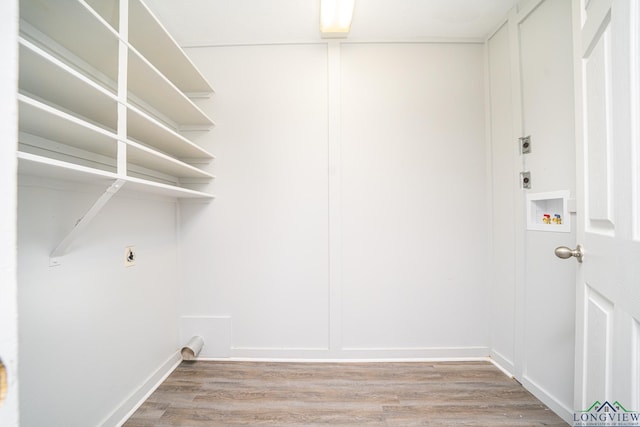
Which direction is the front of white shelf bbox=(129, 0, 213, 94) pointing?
to the viewer's right

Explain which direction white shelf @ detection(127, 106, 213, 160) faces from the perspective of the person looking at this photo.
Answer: facing to the right of the viewer

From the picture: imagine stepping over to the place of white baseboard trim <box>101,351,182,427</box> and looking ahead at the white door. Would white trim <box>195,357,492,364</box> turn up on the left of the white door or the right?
left

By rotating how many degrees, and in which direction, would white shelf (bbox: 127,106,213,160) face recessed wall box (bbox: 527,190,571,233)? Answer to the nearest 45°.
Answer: approximately 45° to its right

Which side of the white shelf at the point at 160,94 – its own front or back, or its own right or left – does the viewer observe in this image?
right

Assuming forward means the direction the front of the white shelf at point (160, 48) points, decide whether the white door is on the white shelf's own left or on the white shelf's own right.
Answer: on the white shelf's own right

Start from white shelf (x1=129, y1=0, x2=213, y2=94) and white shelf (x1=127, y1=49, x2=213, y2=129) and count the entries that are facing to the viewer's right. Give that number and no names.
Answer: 2
